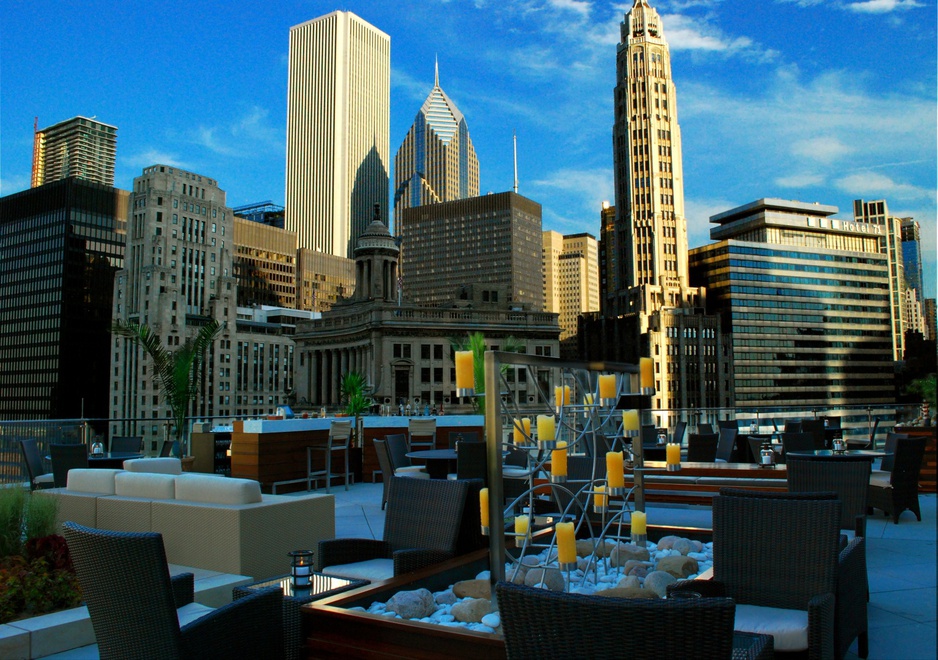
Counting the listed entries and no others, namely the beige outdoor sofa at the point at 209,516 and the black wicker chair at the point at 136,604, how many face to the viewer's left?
0

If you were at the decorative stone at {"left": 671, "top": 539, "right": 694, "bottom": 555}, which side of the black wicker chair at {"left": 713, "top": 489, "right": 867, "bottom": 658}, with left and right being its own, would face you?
right

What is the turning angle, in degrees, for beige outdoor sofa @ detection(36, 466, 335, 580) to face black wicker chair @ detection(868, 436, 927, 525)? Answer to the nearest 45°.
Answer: approximately 45° to its right

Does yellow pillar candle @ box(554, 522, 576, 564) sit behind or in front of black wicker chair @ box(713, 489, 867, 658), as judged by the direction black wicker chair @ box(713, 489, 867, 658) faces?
in front

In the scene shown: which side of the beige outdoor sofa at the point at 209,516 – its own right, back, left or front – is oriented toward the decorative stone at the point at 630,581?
right

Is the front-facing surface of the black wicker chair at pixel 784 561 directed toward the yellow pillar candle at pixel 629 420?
no

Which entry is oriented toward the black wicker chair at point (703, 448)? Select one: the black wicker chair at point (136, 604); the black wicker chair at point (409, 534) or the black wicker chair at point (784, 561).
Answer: the black wicker chair at point (136, 604)

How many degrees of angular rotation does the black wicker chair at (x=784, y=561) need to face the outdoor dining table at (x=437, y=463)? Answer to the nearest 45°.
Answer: approximately 90° to its right

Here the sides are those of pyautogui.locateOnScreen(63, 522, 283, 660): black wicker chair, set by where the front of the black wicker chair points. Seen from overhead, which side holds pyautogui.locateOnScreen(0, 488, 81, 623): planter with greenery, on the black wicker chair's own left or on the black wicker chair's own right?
on the black wicker chair's own left

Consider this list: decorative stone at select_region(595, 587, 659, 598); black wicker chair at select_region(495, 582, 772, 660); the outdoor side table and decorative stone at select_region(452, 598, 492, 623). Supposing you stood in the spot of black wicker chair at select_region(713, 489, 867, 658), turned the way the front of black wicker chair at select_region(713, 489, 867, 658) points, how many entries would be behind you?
0

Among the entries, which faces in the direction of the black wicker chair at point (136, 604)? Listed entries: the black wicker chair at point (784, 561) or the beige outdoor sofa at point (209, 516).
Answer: the black wicker chair at point (784, 561)

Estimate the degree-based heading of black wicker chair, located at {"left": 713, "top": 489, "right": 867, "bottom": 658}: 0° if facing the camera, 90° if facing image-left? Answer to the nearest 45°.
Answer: approximately 45°

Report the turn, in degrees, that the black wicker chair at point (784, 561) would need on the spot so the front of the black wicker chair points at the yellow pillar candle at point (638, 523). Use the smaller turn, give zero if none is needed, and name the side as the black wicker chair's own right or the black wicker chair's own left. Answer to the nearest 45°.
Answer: approximately 90° to the black wicker chair's own right

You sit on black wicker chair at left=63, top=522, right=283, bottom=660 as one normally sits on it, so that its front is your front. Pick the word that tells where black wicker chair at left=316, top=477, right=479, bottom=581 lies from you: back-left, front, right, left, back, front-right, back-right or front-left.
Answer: front

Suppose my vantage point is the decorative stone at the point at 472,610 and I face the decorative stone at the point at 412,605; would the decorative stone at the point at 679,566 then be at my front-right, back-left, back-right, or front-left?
back-right
